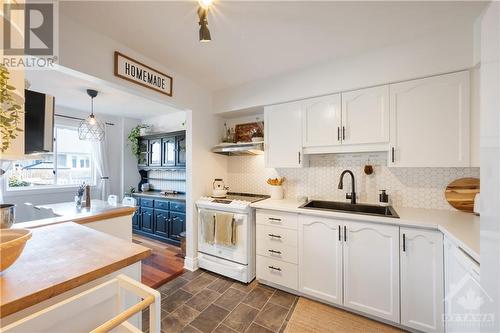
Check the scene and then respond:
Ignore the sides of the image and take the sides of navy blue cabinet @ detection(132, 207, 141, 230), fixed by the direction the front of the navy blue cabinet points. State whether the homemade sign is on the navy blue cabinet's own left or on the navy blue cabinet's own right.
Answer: on the navy blue cabinet's own left

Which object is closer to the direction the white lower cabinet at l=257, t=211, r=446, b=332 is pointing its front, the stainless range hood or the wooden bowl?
the wooden bowl

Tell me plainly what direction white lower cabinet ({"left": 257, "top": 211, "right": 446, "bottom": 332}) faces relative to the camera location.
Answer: facing the viewer and to the left of the viewer

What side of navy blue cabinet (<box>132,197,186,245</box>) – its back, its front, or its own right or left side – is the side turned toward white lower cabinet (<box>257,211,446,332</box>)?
left

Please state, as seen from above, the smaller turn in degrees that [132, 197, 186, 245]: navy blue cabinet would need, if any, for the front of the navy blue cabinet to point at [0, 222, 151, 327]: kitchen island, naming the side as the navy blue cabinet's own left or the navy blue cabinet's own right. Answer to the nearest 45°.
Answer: approximately 45° to the navy blue cabinet's own left

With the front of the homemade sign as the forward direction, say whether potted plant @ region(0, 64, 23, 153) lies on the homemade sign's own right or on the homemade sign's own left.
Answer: on the homemade sign's own right

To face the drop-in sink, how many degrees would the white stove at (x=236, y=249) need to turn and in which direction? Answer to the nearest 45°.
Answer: approximately 135° to its left

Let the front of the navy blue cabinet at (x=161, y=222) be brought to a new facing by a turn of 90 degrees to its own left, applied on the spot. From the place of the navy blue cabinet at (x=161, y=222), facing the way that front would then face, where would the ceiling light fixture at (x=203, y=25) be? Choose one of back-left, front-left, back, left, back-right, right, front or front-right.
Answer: front-right

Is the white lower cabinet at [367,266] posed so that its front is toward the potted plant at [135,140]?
no

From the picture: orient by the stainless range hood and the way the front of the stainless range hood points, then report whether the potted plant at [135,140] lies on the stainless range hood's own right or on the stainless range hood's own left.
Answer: on the stainless range hood's own right
